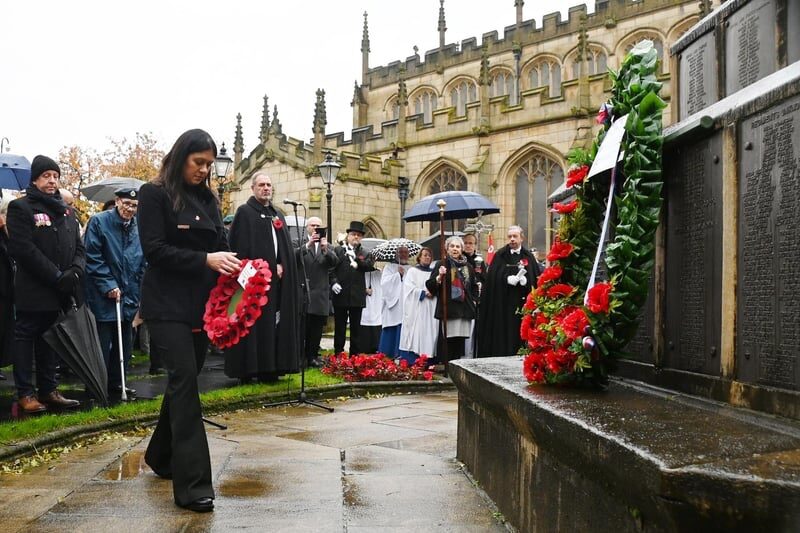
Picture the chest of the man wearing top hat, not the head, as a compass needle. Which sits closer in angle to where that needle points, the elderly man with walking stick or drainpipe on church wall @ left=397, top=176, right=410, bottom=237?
the elderly man with walking stick

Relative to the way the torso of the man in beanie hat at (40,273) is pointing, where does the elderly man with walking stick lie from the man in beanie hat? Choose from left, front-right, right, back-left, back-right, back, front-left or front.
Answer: left

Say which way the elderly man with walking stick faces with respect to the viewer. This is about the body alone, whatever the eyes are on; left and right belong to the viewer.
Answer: facing the viewer and to the right of the viewer

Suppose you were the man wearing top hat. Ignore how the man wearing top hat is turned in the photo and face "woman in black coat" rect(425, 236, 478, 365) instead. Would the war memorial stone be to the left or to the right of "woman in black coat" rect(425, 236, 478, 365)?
right

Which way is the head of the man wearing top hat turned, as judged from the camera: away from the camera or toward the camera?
toward the camera

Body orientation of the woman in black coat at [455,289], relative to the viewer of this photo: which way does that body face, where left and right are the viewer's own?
facing the viewer

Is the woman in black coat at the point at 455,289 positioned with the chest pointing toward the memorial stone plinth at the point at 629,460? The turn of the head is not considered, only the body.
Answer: yes

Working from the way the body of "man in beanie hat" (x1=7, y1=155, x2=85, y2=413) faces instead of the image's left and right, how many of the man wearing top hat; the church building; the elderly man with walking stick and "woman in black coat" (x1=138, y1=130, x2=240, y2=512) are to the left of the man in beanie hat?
3

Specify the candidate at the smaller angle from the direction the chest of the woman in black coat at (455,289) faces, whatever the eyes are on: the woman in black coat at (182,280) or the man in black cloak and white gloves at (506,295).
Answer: the woman in black coat

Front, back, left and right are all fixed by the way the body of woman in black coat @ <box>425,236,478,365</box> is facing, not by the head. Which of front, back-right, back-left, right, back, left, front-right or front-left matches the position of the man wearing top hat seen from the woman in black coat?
back-right

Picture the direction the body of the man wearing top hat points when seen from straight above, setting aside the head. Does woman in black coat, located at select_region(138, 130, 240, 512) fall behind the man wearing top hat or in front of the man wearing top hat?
in front

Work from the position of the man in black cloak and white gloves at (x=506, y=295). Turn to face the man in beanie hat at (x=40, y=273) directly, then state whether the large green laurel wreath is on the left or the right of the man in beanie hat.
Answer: left

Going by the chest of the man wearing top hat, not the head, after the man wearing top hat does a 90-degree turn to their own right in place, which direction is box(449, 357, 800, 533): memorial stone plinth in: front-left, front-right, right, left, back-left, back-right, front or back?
left

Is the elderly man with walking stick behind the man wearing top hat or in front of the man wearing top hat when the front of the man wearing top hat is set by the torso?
in front

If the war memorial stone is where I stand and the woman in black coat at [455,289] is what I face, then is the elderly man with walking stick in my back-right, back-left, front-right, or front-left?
front-left

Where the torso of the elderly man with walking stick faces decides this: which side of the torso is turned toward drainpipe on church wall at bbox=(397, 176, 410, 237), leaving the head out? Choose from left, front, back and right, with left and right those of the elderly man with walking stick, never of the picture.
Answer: left

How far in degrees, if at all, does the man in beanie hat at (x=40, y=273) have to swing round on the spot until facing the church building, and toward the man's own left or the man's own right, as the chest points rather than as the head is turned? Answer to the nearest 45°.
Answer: approximately 90° to the man's own left

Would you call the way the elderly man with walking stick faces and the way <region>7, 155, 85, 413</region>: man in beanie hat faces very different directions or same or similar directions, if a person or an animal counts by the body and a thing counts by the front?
same or similar directions

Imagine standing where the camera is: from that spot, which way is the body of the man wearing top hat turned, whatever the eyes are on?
toward the camera
